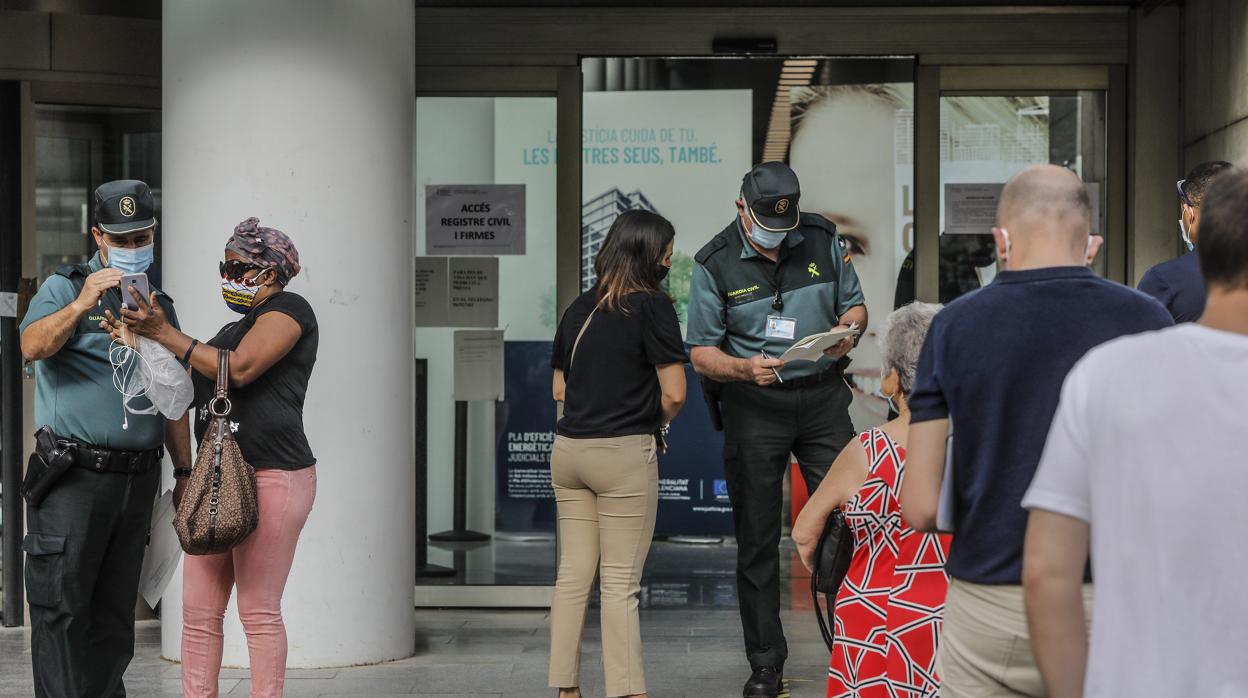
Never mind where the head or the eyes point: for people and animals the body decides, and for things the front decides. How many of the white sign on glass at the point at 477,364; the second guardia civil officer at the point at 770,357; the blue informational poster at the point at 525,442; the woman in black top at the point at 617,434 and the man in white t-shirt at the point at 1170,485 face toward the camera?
3

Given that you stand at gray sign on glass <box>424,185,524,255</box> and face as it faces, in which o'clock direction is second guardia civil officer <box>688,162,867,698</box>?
The second guardia civil officer is roughly at 11 o'clock from the gray sign on glass.

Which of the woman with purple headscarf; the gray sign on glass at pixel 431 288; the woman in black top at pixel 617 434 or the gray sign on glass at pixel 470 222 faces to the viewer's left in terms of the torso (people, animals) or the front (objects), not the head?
the woman with purple headscarf

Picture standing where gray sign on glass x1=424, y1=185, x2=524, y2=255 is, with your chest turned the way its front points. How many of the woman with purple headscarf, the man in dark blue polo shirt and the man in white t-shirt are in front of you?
3

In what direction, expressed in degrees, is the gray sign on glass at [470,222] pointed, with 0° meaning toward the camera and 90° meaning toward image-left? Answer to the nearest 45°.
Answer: approximately 0°

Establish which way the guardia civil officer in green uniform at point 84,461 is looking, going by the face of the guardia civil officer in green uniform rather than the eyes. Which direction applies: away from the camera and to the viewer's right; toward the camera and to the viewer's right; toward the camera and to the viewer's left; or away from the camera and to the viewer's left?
toward the camera and to the viewer's right

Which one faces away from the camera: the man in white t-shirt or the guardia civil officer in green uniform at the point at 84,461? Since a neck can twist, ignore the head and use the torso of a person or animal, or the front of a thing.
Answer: the man in white t-shirt

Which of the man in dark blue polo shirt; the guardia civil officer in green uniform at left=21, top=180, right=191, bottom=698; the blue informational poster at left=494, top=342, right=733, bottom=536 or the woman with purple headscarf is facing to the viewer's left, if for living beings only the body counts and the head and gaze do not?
the woman with purple headscarf

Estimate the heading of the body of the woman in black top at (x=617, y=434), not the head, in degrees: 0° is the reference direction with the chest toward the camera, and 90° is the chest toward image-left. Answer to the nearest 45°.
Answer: approximately 225°

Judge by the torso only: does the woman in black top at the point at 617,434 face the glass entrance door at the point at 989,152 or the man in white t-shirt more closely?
the glass entrance door

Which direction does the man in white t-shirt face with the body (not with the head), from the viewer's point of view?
away from the camera

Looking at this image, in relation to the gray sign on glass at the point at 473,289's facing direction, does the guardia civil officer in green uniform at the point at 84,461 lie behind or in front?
in front

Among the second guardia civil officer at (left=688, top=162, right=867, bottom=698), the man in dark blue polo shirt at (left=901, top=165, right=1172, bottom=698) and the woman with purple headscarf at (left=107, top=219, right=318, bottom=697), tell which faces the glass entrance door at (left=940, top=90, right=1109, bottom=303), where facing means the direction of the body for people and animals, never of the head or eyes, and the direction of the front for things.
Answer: the man in dark blue polo shirt

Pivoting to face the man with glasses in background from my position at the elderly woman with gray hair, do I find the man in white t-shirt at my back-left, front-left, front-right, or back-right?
back-right

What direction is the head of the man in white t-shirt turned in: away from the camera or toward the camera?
away from the camera

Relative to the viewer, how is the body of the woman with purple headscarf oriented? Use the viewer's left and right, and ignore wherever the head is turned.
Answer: facing to the left of the viewer
